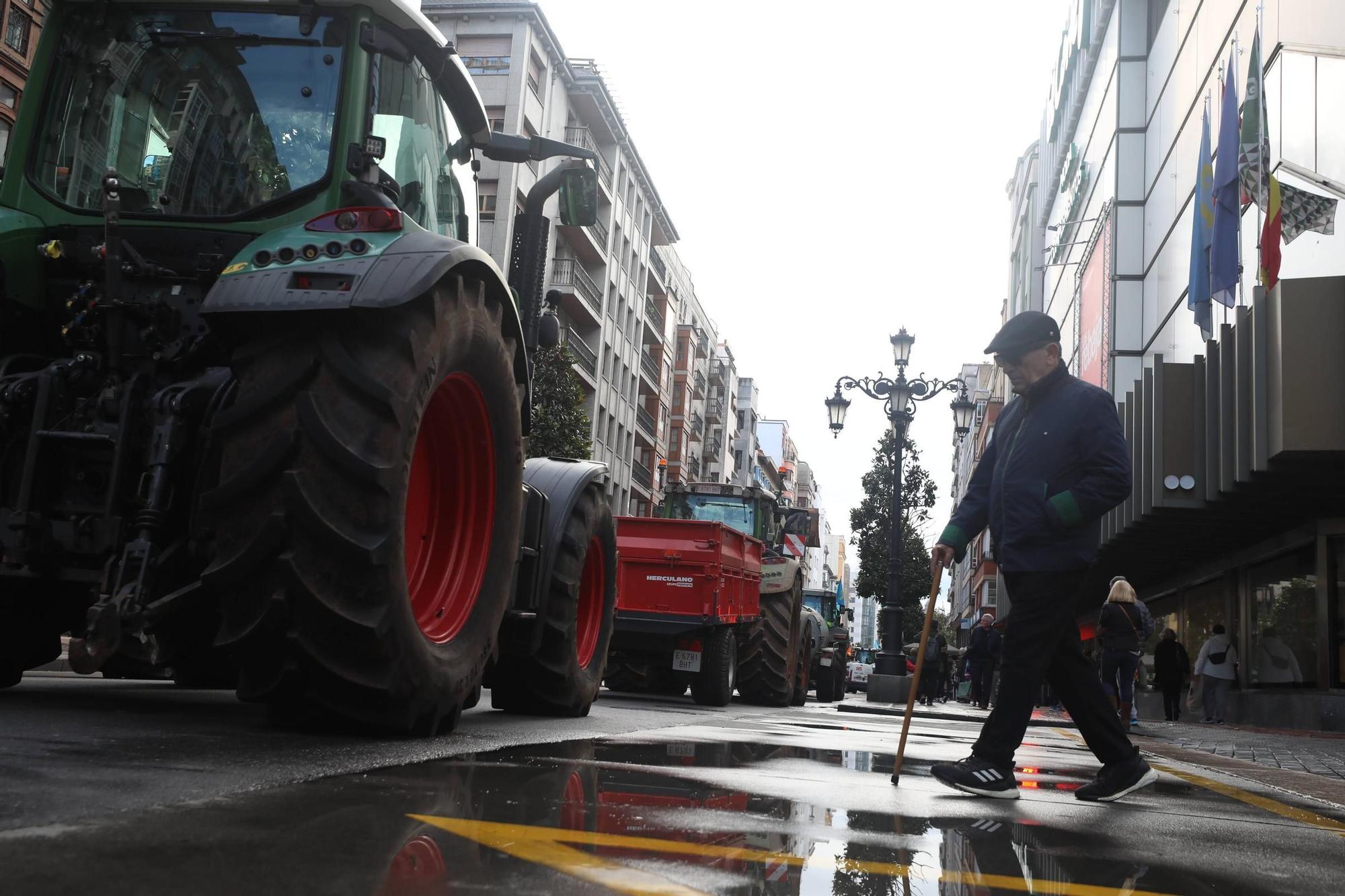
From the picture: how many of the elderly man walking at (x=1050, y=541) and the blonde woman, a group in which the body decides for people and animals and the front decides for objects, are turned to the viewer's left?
1

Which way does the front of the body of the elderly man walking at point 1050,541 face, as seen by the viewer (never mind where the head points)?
to the viewer's left

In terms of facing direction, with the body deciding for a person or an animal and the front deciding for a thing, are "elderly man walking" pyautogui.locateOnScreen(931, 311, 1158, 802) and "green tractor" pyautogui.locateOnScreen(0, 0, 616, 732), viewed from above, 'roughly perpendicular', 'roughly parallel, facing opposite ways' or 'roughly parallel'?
roughly perpendicular

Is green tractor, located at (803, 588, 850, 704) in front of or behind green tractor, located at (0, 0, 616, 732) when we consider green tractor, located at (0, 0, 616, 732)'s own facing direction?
in front

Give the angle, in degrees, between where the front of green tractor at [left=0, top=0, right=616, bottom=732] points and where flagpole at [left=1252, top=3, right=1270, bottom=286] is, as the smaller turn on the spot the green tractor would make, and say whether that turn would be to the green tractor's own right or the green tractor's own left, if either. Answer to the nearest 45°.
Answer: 0° — it already faces it

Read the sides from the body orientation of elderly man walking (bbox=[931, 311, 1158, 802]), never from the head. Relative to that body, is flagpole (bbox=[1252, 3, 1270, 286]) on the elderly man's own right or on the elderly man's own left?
on the elderly man's own right

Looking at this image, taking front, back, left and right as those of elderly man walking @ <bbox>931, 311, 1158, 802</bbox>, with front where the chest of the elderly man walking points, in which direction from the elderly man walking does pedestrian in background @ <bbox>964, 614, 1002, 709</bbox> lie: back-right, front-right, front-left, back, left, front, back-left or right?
right

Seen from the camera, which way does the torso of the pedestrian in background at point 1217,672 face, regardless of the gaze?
away from the camera

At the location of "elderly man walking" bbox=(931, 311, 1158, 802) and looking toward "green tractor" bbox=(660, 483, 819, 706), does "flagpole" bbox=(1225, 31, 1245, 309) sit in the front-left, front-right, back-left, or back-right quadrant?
front-right

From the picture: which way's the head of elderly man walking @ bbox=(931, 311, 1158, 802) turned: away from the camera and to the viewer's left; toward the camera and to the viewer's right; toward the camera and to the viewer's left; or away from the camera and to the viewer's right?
toward the camera and to the viewer's left

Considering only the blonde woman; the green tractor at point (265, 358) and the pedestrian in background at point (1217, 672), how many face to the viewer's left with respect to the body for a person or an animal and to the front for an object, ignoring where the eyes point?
0

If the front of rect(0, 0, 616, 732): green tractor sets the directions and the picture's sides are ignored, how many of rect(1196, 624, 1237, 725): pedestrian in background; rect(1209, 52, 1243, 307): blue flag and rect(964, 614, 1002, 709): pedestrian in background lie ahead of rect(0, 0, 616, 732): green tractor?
3

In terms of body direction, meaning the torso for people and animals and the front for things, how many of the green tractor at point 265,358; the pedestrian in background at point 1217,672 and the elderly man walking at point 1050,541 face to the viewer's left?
1
